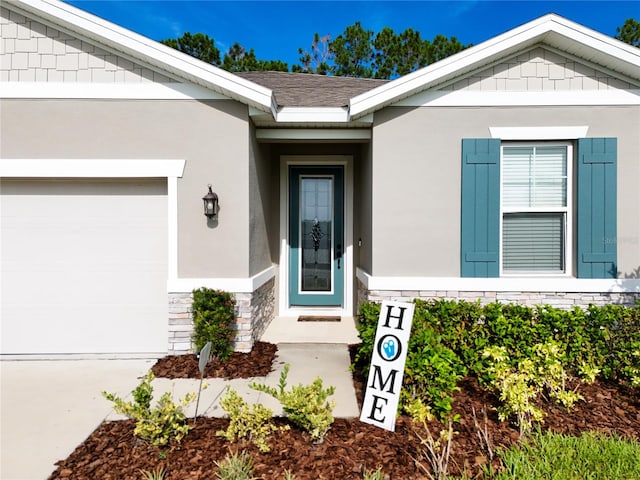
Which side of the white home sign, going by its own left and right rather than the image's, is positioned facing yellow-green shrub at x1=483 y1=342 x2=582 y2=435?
left

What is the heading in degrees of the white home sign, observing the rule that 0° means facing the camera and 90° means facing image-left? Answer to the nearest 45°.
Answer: approximately 0°

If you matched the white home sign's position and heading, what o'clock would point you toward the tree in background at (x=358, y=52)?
The tree in background is roughly at 6 o'clock from the white home sign.

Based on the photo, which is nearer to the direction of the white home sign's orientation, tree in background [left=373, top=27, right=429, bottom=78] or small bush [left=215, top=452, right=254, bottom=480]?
the small bush

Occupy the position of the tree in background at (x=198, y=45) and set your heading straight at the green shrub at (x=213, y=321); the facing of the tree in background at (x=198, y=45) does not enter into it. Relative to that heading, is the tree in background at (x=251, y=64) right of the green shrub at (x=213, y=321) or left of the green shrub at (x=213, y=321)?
left

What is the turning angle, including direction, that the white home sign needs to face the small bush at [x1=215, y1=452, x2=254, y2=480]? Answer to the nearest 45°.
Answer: approximately 45° to its right

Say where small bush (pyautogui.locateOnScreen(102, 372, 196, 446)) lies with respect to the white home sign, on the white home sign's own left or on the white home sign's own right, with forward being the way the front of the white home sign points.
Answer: on the white home sign's own right

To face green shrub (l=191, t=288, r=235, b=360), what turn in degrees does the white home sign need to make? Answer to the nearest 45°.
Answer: approximately 135° to its right
